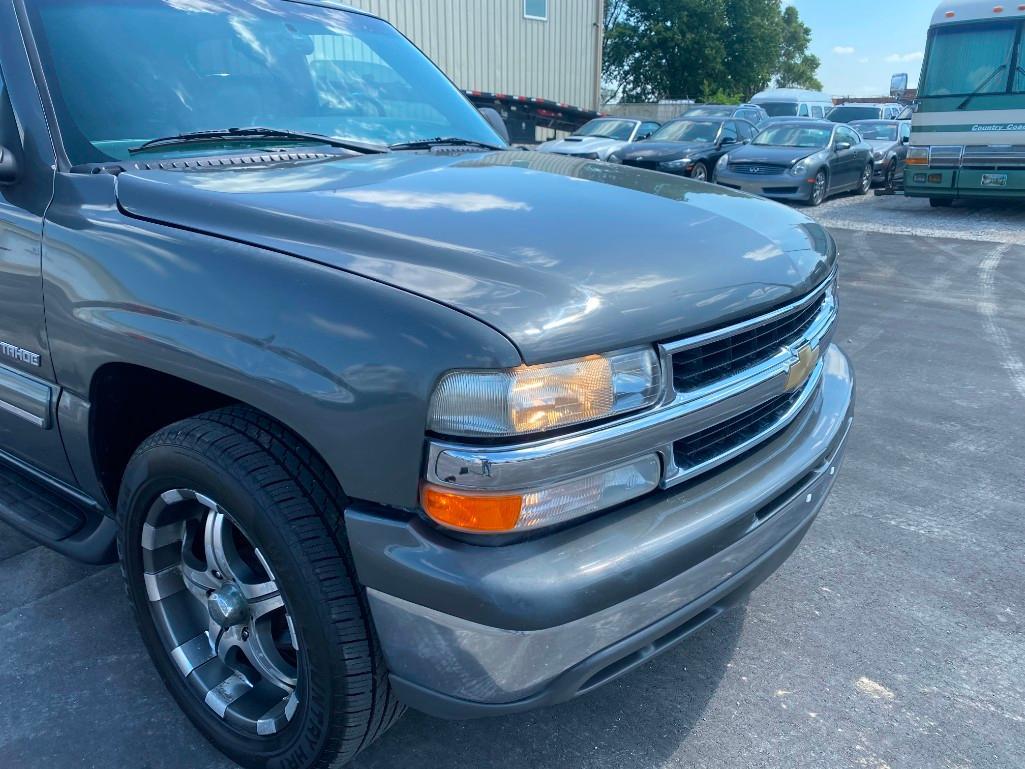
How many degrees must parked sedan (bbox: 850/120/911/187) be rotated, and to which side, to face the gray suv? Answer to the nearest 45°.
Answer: approximately 45° to its left

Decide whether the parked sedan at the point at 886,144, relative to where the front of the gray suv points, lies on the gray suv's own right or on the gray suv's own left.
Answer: on the gray suv's own left

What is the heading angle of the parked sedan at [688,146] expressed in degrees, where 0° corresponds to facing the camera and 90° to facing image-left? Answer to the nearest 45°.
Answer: approximately 45°

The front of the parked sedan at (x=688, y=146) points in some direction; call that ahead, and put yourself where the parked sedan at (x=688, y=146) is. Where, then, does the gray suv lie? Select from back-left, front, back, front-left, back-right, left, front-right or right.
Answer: front-left

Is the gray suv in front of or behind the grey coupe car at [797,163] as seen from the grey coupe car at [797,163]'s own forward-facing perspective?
in front

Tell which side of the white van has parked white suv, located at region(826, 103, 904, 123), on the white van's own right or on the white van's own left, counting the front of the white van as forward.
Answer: on the white van's own left

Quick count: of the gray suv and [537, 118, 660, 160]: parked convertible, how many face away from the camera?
0

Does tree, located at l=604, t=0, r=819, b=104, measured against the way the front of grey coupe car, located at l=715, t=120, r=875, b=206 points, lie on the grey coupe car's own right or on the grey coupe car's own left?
on the grey coupe car's own right

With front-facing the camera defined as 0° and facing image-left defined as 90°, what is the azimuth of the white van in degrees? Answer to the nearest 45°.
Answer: approximately 45°

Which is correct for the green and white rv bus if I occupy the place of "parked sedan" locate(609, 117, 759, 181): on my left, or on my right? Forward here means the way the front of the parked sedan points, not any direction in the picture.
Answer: on my left

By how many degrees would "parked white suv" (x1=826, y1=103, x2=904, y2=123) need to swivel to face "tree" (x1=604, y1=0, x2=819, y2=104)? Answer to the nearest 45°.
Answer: approximately 90° to its right

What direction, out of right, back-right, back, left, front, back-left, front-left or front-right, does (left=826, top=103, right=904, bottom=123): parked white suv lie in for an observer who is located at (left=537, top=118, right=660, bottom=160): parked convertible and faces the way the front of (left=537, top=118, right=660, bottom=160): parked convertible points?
back

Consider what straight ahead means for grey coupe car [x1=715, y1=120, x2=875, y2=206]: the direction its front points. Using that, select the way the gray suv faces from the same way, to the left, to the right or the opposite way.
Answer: to the left
